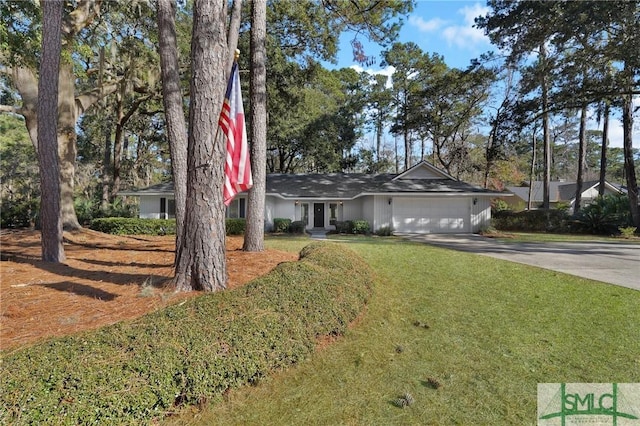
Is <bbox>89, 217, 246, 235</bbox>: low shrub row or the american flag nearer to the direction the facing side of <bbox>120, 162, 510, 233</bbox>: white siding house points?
the american flag

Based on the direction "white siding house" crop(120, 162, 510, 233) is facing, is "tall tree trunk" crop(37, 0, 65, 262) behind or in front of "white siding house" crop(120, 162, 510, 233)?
in front

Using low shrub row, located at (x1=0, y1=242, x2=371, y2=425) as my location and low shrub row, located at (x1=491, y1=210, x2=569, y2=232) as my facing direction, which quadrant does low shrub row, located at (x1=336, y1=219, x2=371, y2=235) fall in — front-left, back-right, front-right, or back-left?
front-left

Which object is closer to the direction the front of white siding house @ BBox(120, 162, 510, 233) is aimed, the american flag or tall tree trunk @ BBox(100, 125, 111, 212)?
the american flag

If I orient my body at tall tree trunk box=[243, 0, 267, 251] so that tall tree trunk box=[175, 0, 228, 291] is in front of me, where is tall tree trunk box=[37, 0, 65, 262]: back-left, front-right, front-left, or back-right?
front-right

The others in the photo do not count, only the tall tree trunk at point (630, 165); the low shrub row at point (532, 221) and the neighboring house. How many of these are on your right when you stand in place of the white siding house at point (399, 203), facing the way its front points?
0

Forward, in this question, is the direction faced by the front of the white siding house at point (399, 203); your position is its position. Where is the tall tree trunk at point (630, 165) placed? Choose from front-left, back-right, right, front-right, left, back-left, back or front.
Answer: left

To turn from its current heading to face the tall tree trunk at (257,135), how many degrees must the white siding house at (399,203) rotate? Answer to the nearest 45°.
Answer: approximately 45° to its right

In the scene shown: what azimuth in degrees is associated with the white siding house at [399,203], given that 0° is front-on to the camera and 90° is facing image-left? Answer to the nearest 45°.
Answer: approximately 0°

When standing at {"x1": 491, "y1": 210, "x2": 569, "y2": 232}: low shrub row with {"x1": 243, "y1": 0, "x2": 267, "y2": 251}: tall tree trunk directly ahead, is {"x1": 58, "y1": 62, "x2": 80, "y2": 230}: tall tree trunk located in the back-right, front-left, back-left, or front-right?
front-right

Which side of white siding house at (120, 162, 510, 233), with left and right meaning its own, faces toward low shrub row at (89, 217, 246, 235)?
right

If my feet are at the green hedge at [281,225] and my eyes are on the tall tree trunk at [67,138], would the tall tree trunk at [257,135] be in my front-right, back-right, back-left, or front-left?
front-left

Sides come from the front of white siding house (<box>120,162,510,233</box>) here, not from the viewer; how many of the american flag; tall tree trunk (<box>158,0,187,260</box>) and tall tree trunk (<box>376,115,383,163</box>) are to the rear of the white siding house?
1

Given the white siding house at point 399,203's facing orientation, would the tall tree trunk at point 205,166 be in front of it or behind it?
in front

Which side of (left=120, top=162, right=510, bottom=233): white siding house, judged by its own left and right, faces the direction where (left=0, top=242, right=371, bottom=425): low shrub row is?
front

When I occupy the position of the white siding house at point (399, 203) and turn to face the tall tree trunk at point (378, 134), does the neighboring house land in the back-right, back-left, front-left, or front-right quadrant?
front-right

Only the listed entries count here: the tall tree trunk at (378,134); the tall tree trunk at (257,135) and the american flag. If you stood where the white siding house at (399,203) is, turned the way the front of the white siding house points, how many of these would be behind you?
1
